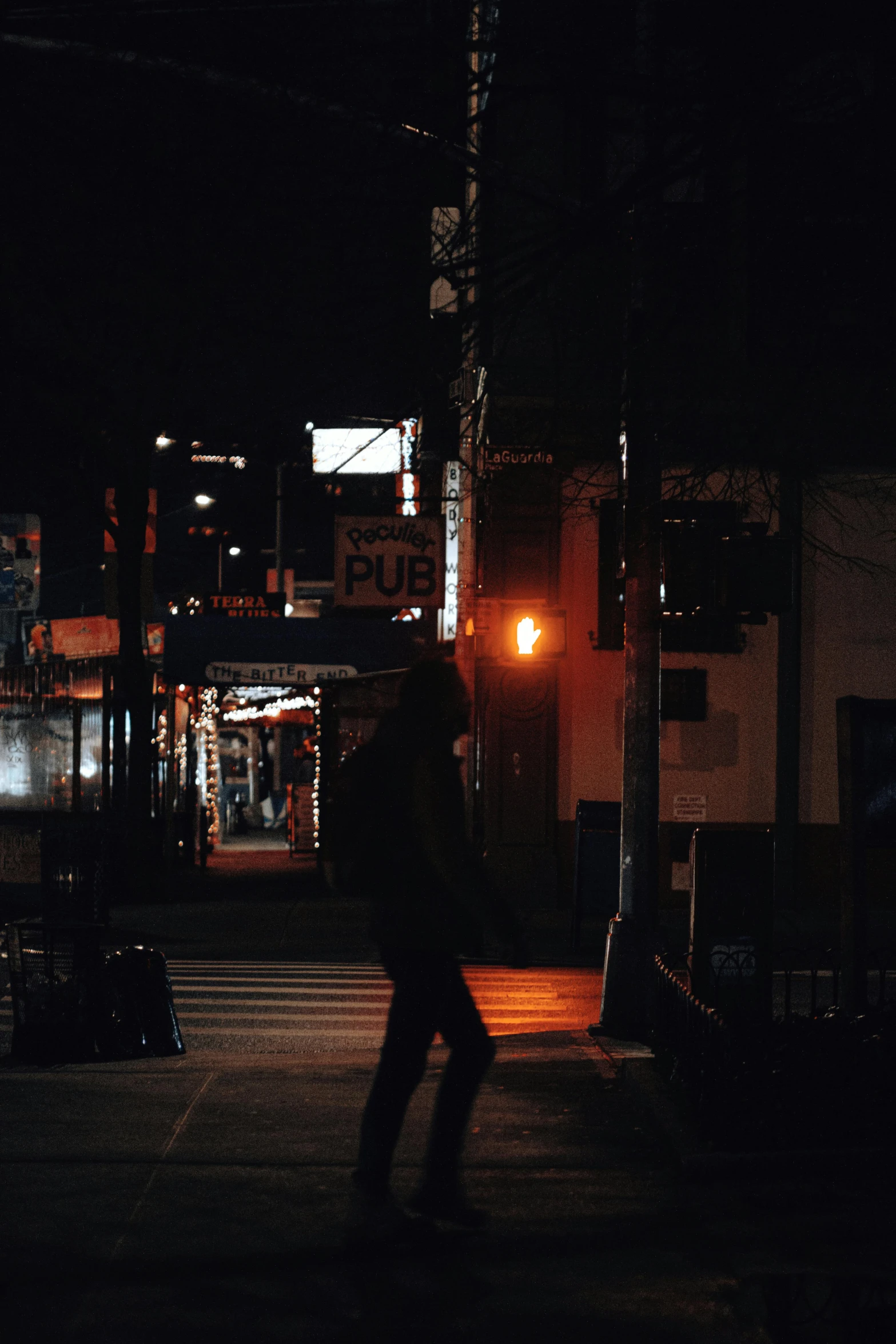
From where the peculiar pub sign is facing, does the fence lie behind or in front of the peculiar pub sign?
in front

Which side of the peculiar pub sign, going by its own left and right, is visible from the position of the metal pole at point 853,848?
front

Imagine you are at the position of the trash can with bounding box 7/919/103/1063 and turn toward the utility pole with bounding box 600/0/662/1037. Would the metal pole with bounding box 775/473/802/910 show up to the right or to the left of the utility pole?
left

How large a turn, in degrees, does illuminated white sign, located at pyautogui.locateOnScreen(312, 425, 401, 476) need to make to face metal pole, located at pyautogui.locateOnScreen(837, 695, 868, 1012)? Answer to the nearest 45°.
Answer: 0° — it already faces it

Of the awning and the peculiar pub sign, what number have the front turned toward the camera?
2
